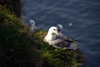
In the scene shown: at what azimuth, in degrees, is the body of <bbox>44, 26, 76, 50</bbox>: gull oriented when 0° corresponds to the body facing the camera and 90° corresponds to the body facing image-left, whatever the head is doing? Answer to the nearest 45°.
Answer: approximately 90°
